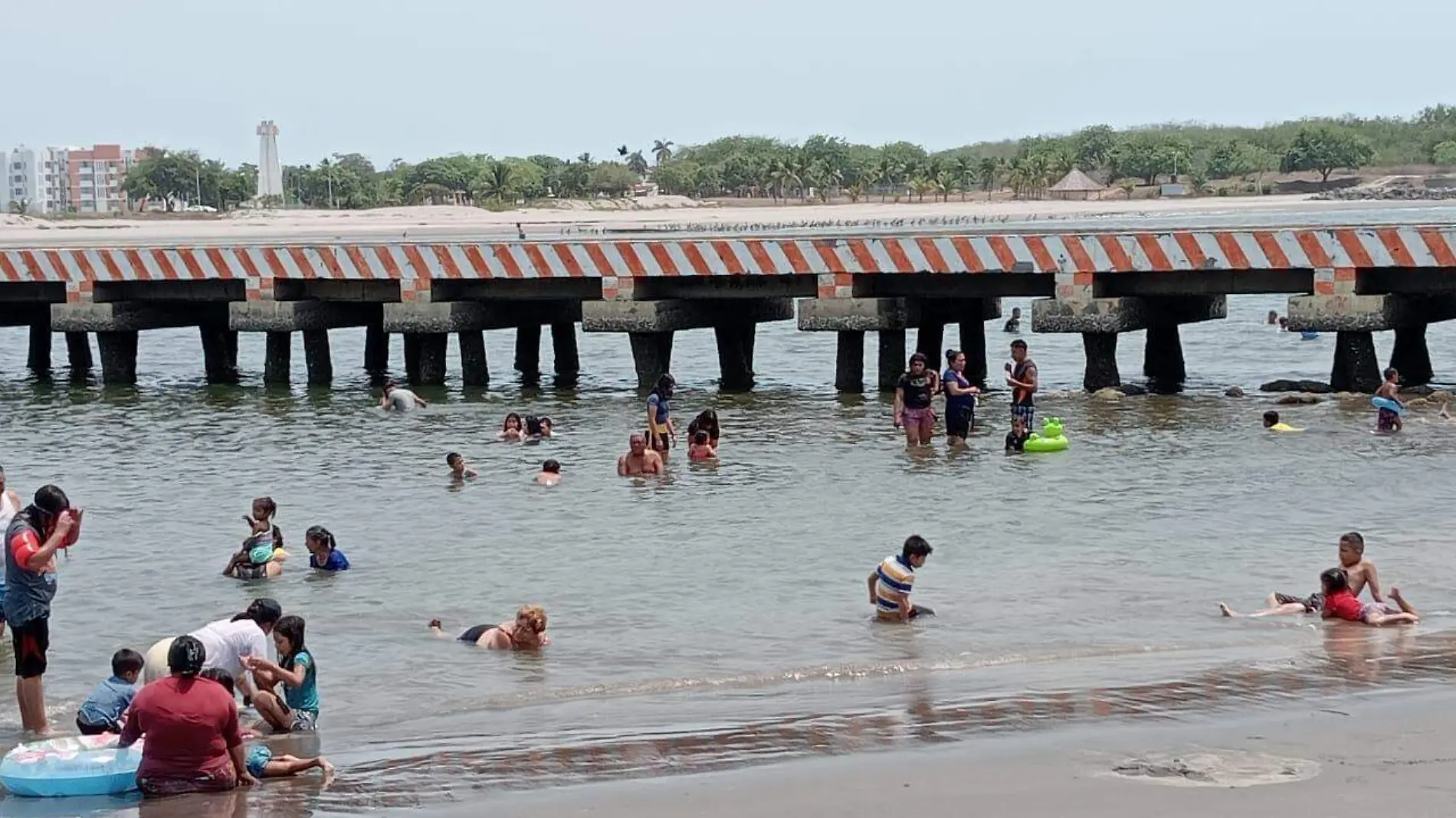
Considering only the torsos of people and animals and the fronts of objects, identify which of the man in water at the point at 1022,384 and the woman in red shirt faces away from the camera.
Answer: the woman in red shirt

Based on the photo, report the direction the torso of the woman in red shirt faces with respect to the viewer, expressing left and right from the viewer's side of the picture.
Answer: facing away from the viewer

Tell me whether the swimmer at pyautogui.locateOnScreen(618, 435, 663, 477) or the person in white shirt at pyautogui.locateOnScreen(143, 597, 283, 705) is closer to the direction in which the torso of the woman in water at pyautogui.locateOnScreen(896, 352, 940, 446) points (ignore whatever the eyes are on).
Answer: the person in white shirt

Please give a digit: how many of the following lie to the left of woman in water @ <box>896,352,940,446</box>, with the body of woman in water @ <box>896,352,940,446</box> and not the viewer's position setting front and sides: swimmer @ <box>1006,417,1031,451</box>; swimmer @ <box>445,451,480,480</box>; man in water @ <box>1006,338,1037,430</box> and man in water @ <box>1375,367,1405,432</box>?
3

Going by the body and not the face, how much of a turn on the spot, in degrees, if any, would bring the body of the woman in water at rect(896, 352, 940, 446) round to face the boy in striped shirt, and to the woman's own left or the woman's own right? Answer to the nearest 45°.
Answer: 0° — they already face them

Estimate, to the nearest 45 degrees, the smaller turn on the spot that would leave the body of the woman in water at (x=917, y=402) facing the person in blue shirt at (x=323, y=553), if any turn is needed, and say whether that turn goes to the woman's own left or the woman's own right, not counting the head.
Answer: approximately 45° to the woman's own right

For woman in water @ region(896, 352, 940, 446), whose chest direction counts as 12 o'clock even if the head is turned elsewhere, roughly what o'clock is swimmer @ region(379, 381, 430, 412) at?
The swimmer is roughly at 4 o'clock from the woman in water.

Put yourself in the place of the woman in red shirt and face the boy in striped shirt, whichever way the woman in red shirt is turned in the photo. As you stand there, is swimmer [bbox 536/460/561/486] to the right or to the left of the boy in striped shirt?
left
